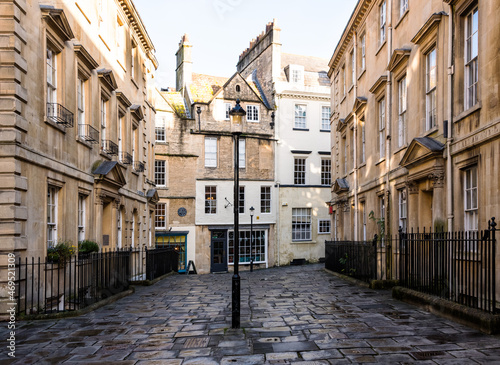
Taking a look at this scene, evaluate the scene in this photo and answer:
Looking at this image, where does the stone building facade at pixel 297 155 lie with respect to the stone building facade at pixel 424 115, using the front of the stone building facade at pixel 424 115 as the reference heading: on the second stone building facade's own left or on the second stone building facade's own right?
on the second stone building facade's own right

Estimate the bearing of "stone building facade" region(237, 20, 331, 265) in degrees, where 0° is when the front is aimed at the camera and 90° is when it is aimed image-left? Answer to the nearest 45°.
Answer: approximately 0°

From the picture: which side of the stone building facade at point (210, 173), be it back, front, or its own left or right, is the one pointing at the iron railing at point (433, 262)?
front

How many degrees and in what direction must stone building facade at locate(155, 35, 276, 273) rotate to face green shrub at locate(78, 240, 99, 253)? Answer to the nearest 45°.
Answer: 0° — it already faces it

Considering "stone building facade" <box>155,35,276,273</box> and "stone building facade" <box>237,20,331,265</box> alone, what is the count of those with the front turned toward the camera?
2

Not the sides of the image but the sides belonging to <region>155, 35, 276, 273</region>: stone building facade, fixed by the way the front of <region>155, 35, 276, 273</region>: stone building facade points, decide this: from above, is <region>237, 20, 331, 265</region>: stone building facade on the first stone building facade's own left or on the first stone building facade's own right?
on the first stone building facade's own left

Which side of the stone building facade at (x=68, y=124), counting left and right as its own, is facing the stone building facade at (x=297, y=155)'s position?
left

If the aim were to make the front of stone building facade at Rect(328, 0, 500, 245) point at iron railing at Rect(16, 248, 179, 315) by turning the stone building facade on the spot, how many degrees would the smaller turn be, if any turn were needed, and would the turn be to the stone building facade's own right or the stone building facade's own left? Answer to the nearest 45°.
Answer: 0° — it already faces it
